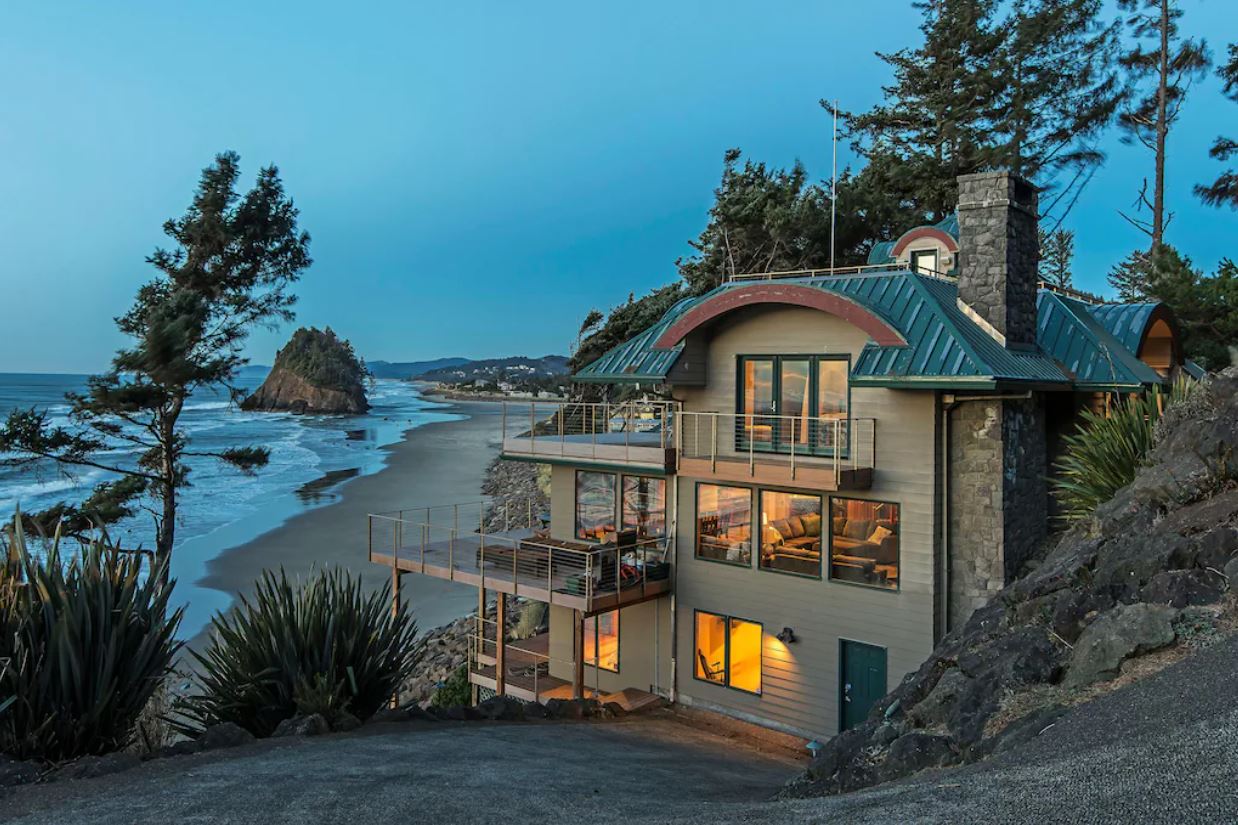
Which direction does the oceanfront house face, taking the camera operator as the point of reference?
facing the viewer and to the left of the viewer

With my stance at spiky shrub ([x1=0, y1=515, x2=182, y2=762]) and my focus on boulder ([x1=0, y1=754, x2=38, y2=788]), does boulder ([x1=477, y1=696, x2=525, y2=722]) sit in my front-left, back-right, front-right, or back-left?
back-left

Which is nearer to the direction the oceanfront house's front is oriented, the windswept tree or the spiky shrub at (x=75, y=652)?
the spiky shrub

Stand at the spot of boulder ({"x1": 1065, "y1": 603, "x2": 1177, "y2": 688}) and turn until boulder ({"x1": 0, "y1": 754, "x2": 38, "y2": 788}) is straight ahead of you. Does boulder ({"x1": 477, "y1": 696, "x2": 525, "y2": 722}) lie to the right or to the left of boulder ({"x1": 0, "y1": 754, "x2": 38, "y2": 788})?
right

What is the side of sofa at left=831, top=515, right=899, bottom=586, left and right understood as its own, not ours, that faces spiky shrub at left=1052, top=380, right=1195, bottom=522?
left

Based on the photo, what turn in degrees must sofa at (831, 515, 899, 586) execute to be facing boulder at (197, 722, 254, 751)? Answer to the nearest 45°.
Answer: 0° — it already faces it

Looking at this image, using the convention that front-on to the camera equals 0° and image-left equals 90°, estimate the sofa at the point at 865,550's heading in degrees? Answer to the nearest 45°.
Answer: approximately 45°

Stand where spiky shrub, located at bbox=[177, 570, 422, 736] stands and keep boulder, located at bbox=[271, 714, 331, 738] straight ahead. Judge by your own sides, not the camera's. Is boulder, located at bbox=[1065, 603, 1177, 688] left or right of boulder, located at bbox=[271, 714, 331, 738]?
left

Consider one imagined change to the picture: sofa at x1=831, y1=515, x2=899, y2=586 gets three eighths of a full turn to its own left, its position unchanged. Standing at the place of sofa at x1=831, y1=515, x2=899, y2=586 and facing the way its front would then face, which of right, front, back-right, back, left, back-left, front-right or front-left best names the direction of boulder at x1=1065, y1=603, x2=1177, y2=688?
right

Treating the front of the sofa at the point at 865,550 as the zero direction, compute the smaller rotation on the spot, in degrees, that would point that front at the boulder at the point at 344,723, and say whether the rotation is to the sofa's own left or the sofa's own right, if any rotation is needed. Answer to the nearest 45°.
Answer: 0° — it already faces it

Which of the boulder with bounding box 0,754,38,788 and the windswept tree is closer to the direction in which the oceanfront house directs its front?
the boulder

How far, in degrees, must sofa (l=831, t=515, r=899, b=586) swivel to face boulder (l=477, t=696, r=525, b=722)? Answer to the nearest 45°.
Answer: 0° — it already faces it

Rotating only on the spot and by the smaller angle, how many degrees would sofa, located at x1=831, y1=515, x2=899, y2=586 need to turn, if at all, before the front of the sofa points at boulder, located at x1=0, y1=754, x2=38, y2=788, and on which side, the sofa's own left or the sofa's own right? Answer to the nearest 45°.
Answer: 0° — it already faces it

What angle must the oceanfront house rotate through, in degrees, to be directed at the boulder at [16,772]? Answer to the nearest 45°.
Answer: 0° — it already faces it

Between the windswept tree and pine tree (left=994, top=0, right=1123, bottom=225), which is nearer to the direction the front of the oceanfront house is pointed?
the windswept tree

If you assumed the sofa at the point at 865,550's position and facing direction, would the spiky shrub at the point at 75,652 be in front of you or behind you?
in front

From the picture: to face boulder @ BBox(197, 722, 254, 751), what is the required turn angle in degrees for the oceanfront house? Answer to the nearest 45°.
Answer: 0° — it already faces it

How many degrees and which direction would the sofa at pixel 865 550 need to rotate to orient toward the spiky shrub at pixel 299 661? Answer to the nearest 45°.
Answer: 0° — it already faces it
